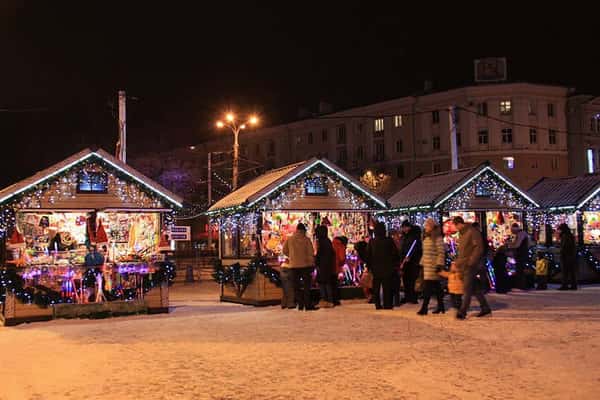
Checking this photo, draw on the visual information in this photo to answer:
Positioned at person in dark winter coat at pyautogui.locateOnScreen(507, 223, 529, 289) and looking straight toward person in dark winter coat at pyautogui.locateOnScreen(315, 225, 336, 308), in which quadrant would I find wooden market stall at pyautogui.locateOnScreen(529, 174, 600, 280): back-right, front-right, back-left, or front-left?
back-right

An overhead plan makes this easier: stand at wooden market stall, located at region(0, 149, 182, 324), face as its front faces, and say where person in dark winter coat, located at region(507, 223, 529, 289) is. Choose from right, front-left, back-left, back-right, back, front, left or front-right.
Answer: left

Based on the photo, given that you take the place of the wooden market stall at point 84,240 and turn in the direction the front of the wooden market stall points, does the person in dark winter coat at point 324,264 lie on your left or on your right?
on your left

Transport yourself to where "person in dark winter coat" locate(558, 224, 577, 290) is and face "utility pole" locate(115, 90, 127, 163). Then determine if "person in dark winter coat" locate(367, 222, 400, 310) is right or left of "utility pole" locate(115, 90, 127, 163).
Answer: left

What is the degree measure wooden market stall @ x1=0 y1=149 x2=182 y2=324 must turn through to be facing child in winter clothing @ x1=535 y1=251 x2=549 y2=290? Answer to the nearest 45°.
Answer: approximately 90° to its left

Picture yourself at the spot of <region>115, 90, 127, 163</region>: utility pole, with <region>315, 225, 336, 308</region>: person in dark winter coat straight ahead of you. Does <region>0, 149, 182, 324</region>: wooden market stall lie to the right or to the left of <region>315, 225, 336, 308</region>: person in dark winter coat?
right

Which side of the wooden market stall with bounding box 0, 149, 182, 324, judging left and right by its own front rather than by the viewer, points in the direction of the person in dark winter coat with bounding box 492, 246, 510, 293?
left

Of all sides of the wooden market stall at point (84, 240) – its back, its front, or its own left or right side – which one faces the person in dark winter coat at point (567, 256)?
left

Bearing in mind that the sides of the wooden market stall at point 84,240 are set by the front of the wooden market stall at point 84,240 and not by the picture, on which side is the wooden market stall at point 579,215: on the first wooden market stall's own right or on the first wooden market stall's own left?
on the first wooden market stall's own left

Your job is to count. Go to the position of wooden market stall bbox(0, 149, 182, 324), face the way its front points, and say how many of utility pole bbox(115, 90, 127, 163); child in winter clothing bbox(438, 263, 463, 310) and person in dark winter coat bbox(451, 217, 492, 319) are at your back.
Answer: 1
